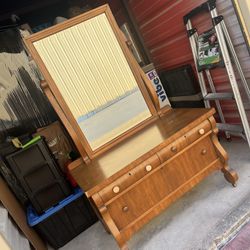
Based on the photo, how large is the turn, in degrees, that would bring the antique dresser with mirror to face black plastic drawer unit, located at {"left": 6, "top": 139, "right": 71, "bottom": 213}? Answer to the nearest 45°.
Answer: approximately 90° to its right

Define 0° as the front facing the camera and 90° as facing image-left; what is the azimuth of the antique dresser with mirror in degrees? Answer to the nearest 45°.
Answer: approximately 0°

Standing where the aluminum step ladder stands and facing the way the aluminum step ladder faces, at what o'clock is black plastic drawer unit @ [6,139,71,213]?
The black plastic drawer unit is roughly at 1 o'clock from the aluminum step ladder.

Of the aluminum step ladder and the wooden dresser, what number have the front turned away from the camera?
0

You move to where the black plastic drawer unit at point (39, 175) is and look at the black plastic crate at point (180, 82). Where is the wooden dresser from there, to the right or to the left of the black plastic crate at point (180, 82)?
right

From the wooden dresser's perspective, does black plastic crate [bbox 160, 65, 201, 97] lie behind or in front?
behind

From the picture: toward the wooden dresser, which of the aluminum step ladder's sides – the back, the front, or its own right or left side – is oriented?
front
